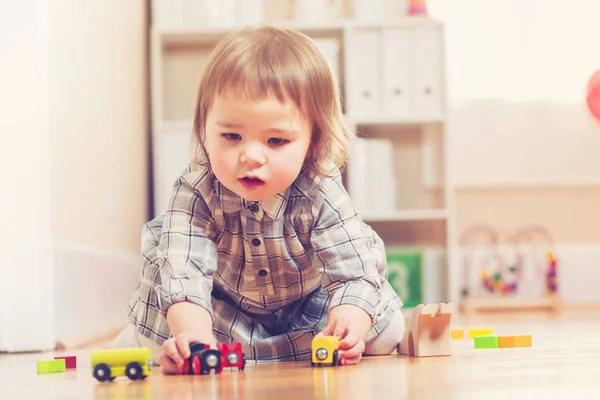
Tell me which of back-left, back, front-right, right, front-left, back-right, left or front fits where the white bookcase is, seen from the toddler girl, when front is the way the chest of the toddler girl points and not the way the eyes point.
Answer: back

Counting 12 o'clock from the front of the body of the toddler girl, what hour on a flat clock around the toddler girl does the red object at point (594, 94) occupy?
The red object is roughly at 7 o'clock from the toddler girl.

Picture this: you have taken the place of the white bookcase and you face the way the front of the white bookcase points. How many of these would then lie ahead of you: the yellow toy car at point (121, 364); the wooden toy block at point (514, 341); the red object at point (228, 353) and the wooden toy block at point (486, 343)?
4

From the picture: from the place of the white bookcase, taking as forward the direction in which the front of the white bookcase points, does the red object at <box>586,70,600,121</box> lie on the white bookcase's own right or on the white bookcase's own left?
on the white bookcase's own left

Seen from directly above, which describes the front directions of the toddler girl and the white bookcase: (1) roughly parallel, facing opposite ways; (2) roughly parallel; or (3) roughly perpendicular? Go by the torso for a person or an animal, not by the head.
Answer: roughly parallel

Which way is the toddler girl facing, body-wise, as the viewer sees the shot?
toward the camera

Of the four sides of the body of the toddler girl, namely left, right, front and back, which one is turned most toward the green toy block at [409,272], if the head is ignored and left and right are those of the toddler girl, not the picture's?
back

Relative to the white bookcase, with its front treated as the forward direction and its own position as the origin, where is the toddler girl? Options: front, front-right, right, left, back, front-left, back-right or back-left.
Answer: front

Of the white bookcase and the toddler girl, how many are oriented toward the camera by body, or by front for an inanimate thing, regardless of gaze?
2

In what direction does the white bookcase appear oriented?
toward the camera

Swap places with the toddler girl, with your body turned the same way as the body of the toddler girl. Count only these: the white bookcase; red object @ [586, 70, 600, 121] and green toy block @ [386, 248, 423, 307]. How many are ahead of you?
0
